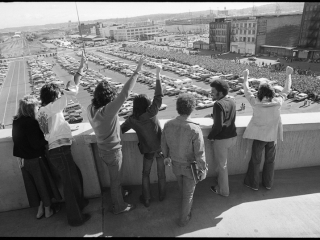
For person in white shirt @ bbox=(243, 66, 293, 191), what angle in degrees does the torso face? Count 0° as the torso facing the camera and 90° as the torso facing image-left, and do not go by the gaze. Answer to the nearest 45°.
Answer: approximately 180°

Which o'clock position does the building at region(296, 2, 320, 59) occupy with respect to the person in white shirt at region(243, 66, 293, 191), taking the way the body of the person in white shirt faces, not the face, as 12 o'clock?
The building is roughly at 12 o'clock from the person in white shirt.

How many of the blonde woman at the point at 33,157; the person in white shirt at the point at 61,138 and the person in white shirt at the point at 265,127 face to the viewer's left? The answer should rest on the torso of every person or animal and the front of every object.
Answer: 0

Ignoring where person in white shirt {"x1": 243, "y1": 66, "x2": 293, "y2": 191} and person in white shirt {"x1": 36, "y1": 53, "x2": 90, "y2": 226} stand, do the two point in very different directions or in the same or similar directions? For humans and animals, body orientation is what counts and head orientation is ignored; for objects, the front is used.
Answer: same or similar directions

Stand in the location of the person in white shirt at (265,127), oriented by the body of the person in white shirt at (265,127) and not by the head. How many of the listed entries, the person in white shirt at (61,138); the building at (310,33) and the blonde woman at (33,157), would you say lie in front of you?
1

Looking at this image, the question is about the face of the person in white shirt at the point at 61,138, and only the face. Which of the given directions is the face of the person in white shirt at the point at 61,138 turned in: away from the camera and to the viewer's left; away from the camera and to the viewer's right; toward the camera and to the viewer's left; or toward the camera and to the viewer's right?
away from the camera and to the viewer's right

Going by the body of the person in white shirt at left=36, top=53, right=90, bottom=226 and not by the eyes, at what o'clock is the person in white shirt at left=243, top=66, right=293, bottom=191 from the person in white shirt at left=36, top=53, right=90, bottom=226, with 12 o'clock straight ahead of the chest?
the person in white shirt at left=243, top=66, right=293, bottom=191 is roughly at 2 o'clock from the person in white shirt at left=36, top=53, right=90, bottom=226.

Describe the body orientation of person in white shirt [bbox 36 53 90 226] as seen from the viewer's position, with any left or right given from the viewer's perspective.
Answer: facing away from the viewer and to the right of the viewer

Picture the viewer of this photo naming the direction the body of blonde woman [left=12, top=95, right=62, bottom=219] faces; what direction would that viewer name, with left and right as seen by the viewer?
facing away from the viewer and to the right of the viewer

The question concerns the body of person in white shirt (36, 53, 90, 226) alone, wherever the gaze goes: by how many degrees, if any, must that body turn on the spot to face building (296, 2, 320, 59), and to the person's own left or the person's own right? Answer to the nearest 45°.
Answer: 0° — they already face it

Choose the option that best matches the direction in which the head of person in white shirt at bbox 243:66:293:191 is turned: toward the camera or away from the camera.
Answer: away from the camera

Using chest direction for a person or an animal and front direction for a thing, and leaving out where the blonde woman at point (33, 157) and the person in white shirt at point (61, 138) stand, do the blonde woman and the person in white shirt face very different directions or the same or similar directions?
same or similar directions

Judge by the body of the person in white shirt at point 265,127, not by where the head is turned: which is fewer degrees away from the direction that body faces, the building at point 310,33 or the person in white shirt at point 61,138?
the building
